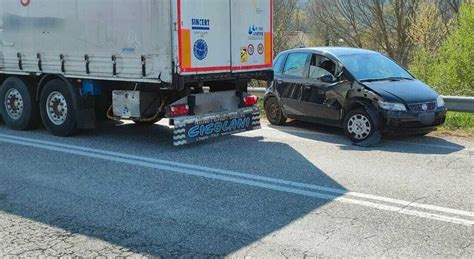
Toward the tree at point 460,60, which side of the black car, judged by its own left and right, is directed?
left

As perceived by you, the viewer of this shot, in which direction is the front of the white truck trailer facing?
facing away from the viewer and to the left of the viewer

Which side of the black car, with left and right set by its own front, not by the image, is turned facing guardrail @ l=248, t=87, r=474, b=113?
left

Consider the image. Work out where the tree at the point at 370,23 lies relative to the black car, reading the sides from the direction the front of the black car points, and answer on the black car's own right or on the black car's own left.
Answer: on the black car's own left

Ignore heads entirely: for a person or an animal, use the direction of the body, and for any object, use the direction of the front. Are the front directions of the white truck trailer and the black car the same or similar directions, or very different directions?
very different directions

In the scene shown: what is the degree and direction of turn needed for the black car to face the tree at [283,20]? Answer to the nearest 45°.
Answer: approximately 135° to its left

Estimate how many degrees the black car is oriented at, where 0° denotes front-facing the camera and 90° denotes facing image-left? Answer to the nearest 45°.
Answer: approximately 315°

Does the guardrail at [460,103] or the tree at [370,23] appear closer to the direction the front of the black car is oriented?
the guardrail

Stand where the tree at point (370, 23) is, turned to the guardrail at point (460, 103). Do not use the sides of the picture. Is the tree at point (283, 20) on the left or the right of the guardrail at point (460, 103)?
right

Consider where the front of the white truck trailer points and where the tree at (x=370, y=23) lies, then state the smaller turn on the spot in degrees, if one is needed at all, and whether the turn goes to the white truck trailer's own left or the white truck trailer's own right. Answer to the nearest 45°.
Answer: approximately 90° to the white truck trailer's own right
